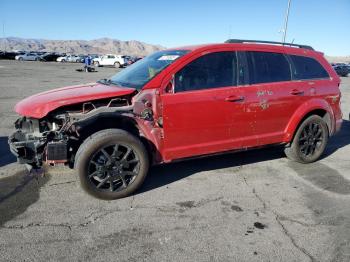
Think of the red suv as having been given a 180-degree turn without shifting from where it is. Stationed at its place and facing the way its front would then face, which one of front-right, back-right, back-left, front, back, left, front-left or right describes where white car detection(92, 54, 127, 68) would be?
front-left

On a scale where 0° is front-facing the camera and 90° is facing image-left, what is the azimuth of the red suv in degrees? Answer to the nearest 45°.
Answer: approximately 45°
